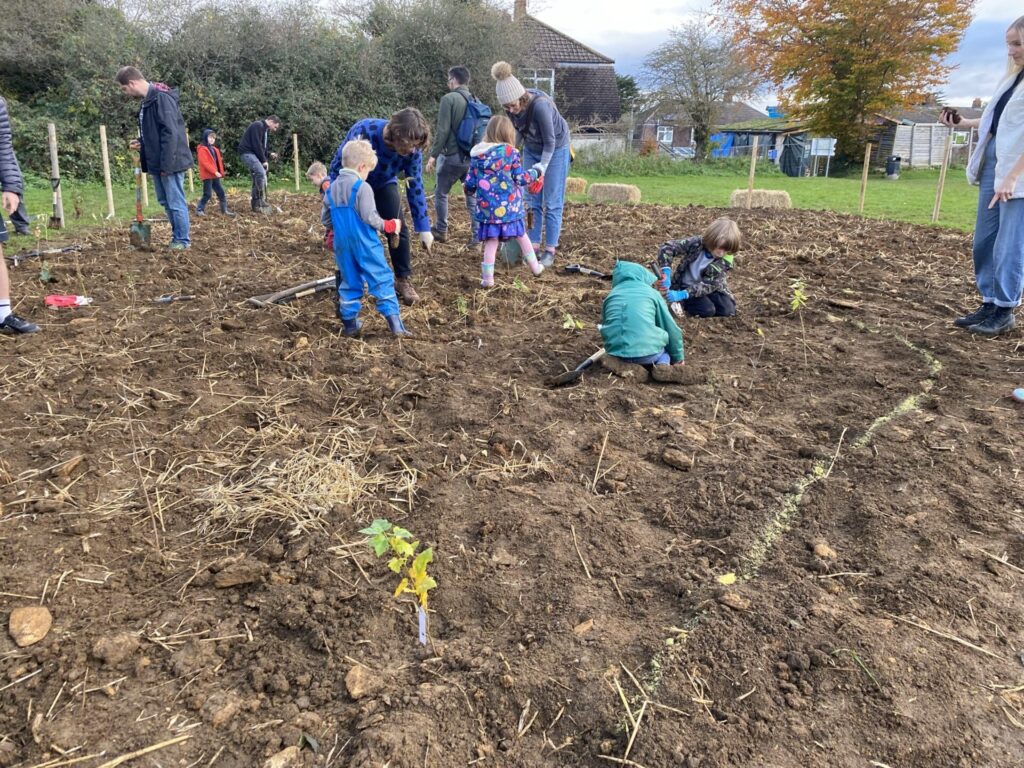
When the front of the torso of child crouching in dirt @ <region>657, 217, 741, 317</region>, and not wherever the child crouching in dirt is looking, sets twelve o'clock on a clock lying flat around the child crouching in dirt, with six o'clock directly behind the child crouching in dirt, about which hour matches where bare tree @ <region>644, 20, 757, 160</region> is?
The bare tree is roughly at 6 o'clock from the child crouching in dirt.

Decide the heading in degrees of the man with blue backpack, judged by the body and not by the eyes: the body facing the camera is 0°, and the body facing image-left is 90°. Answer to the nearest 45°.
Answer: approximately 135°

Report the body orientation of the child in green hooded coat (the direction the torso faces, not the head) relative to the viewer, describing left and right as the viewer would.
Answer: facing away from the viewer and to the right of the viewer

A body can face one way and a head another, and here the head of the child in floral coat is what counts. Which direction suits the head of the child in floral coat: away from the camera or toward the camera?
away from the camera

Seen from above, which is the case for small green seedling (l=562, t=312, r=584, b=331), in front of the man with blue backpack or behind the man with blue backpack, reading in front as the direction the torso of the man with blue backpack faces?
behind

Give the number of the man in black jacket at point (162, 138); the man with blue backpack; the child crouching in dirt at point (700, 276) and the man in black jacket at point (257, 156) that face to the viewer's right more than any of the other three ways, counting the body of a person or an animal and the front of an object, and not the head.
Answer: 1

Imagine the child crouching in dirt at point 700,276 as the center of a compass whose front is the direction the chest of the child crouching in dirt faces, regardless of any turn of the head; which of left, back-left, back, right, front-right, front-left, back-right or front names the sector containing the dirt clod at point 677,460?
front

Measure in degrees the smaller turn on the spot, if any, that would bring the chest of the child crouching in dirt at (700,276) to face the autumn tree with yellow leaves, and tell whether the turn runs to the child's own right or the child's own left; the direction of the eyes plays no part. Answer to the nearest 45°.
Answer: approximately 180°

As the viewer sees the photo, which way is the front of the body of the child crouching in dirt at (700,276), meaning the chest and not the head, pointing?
toward the camera

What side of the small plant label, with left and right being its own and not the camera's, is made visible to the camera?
front
